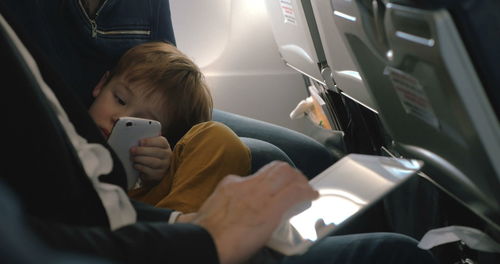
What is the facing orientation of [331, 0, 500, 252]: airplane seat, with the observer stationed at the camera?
facing away from the viewer and to the right of the viewer

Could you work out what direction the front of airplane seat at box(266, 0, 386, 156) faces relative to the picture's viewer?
facing away from the viewer and to the right of the viewer

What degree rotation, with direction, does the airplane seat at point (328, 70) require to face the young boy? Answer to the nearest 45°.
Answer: approximately 180°

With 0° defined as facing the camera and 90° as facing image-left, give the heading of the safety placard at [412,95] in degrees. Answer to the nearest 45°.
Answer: approximately 45°

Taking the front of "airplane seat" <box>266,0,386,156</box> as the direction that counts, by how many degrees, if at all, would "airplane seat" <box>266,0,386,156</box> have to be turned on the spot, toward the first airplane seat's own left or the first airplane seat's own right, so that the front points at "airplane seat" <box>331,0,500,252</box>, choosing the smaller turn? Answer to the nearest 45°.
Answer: approximately 135° to the first airplane seat's own right

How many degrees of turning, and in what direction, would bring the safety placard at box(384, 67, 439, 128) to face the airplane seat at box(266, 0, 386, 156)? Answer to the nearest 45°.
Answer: approximately 135° to its right
